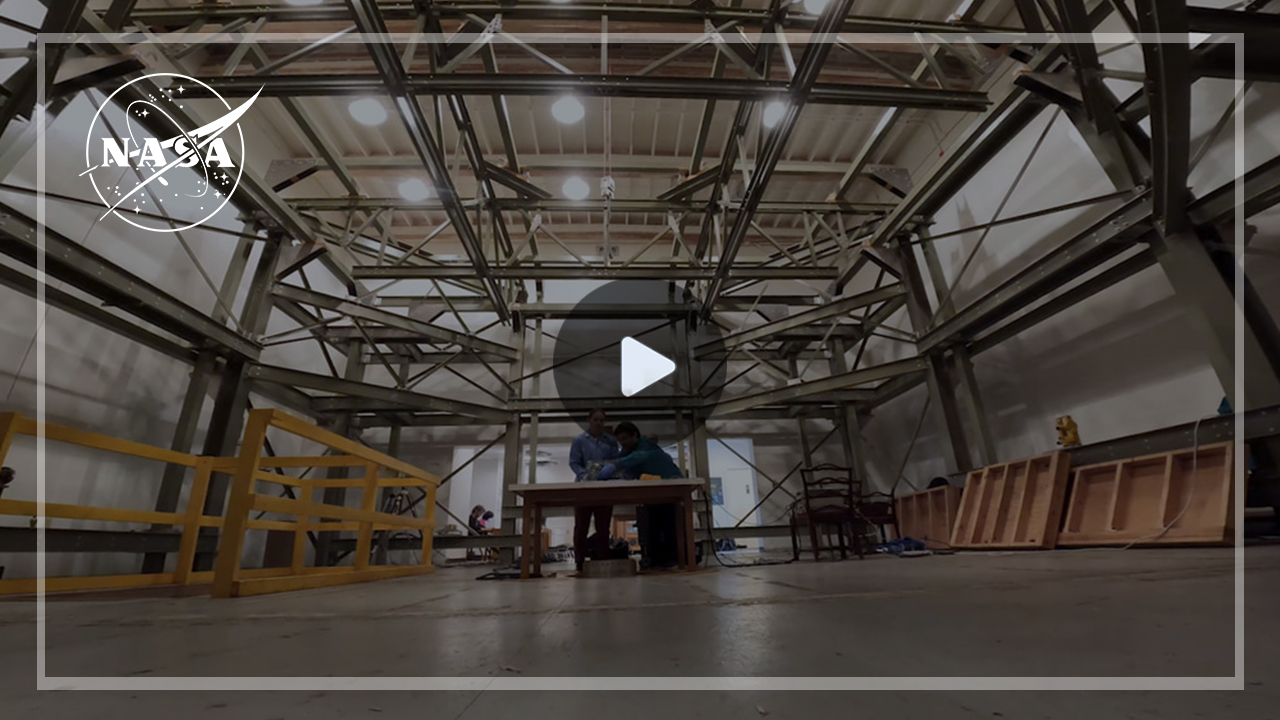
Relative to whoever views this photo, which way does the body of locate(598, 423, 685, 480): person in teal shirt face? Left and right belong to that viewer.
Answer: facing the viewer and to the left of the viewer

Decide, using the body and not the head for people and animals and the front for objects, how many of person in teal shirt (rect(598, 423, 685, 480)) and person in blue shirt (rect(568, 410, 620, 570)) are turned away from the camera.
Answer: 0

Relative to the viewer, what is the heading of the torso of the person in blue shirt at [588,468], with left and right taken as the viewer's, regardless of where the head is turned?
facing the viewer

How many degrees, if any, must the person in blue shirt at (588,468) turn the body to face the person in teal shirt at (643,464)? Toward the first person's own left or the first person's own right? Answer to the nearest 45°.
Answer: approximately 45° to the first person's own left

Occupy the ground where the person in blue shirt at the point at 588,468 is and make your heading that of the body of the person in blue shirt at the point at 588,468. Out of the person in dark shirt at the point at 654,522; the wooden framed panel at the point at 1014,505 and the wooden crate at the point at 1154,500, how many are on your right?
0

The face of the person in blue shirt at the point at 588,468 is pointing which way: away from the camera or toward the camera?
toward the camera

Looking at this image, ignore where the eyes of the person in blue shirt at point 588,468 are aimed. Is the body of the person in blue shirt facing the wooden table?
yes

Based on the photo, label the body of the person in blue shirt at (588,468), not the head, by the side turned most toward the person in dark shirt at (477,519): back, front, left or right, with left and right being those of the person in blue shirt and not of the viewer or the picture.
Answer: back
